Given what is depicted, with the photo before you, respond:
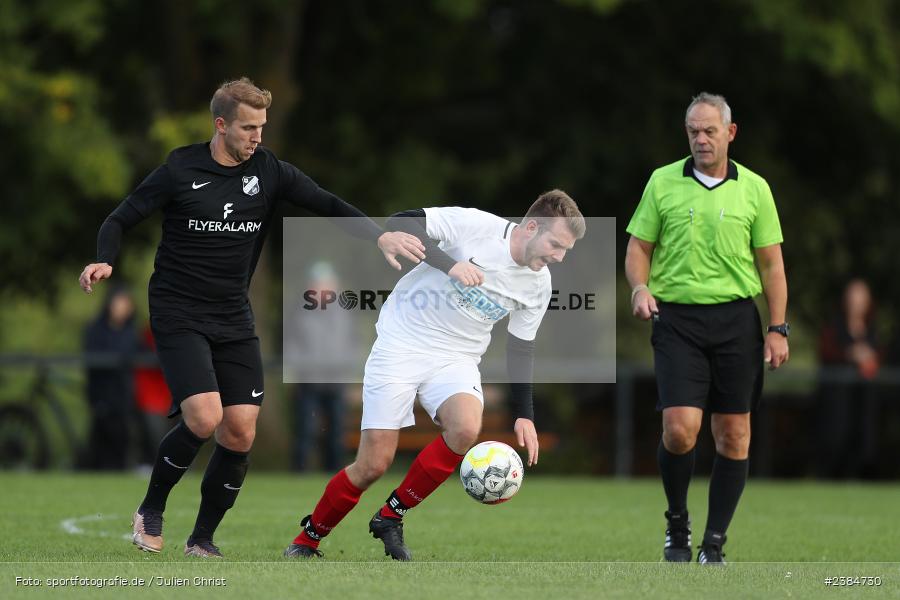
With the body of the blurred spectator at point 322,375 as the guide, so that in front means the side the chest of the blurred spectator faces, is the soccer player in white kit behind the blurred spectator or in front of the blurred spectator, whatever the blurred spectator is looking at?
in front

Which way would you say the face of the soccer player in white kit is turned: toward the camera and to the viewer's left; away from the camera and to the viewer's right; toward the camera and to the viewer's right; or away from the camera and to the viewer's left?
toward the camera and to the viewer's right

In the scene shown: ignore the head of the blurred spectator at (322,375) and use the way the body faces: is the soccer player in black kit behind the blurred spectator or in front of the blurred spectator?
in front

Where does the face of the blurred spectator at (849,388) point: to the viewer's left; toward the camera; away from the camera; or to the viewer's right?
toward the camera

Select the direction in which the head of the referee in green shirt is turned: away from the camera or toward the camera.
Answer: toward the camera

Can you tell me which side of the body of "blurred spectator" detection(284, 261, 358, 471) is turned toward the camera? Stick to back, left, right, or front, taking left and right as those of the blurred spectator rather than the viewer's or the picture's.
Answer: front

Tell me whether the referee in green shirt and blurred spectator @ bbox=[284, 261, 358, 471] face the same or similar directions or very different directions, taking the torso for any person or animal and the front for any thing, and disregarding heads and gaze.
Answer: same or similar directions

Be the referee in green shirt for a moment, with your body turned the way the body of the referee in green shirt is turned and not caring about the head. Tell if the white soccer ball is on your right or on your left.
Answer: on your right

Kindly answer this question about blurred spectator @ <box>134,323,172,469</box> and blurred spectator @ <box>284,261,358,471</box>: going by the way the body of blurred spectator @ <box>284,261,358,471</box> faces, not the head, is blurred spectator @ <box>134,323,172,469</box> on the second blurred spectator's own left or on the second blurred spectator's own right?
on the second blurred spectator's own right

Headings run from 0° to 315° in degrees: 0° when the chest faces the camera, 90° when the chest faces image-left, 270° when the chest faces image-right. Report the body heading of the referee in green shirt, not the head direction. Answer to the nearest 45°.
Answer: approximately 0°

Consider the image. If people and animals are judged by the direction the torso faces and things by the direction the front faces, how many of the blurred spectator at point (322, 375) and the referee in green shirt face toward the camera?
2

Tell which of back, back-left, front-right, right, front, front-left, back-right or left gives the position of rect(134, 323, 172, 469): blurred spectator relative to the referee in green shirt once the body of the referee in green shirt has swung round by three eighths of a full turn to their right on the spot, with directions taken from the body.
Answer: front

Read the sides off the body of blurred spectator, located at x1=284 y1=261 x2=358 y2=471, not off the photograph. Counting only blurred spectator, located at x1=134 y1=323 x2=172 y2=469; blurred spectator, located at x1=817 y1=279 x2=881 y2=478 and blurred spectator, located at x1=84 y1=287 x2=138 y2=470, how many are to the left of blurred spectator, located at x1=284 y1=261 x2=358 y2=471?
1

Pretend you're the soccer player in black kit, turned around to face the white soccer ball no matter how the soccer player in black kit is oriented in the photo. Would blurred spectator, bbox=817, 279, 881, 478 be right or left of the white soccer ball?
left

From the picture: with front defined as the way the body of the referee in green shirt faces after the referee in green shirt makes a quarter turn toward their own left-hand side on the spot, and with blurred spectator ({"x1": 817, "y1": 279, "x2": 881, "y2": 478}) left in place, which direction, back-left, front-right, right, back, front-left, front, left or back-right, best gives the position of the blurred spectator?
left

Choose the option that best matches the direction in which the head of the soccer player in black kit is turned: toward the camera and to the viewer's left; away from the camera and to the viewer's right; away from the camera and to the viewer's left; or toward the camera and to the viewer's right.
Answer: toward the camera and to the viewer's right
